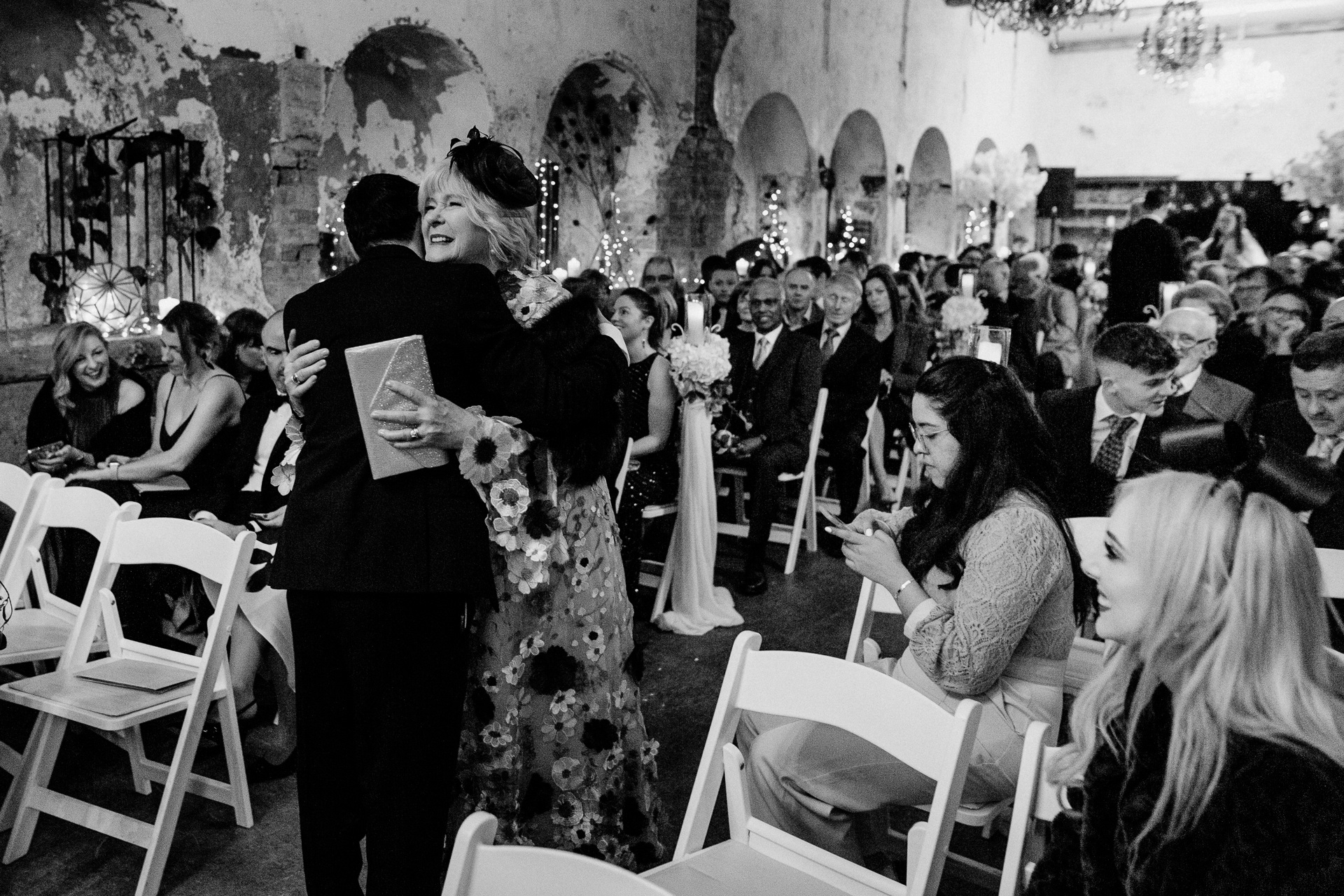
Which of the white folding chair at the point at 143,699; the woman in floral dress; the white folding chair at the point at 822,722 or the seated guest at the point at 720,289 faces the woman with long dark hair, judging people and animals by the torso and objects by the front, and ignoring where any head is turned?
the seated guest

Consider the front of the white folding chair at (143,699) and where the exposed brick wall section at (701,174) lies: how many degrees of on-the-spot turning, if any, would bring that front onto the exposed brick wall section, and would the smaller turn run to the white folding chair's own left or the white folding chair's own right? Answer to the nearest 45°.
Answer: approximately 180°

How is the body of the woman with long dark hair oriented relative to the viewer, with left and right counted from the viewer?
facing to the left of the viewer

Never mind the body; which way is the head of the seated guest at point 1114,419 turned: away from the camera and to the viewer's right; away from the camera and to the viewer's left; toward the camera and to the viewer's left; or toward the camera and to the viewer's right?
toward the camera and to the viewer's right

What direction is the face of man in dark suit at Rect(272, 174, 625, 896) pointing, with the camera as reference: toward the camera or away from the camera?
away from the camera

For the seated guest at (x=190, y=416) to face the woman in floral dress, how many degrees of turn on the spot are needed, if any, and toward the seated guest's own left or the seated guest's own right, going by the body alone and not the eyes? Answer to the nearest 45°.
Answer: approximately 45° to the seated guest's own left

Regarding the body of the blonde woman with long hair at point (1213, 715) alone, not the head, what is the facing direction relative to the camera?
to the viewer's left

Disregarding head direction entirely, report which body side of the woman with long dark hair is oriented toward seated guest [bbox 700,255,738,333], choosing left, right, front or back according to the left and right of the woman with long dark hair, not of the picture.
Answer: right

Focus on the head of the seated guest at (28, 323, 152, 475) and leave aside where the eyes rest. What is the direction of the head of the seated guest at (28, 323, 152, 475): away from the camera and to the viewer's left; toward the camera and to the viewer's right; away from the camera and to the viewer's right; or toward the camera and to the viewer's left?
toward the camera and to the viewer's right

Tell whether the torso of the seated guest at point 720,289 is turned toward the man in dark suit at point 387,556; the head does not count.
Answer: yes
